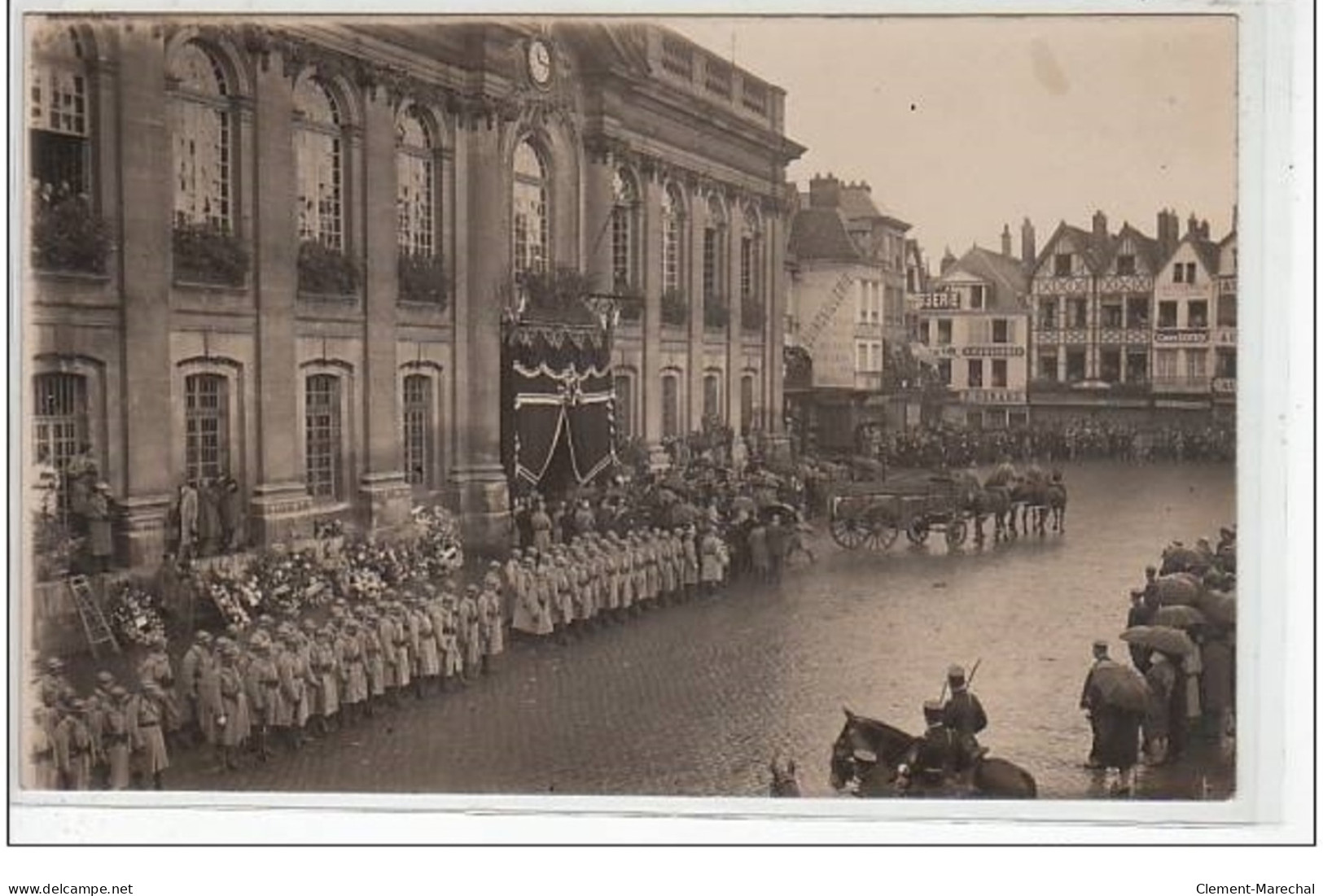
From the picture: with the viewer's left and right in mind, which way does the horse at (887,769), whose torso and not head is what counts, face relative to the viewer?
facing to the left of the viewer

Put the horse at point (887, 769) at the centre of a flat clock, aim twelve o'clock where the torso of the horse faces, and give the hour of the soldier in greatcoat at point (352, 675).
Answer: The soldier in greatcoat is roughly at 12 o'clock from the horse.
